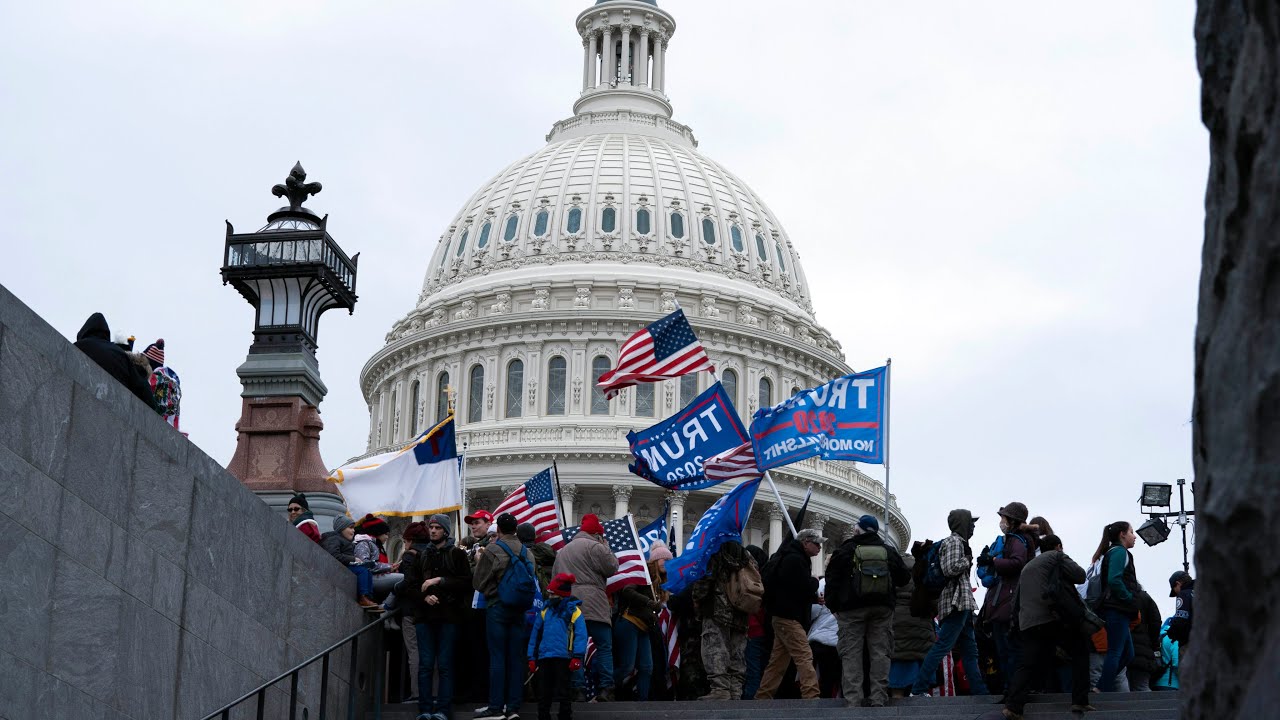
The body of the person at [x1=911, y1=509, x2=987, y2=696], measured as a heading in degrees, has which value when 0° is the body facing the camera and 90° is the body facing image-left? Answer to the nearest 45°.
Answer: approximately 270°

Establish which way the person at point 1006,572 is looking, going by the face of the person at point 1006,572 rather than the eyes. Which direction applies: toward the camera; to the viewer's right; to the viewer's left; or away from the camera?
to the viewer's left

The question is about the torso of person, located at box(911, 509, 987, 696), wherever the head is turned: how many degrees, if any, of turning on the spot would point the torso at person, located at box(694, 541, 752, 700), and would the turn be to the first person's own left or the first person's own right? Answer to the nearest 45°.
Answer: approximately 135° to the first person's own left

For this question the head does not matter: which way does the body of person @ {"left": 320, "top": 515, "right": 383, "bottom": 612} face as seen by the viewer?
to the viewer's right

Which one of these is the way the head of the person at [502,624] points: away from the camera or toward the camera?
away from the camera

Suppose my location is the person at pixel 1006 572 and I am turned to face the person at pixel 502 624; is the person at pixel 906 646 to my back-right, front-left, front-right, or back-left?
front-right

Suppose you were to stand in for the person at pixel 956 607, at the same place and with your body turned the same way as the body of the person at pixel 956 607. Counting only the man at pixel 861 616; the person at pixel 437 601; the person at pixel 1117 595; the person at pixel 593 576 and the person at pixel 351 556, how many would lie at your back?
4
